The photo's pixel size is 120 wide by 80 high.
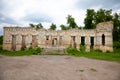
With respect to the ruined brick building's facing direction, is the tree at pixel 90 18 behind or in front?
behind

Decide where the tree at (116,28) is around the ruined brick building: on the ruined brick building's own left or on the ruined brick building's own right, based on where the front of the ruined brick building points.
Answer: on the ruined brick building's own left

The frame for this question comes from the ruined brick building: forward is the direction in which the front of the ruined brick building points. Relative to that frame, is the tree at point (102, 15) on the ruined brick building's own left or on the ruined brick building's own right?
on the ruined brick building's own left

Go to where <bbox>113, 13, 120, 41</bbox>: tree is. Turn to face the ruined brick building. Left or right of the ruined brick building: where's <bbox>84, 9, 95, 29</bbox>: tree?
right

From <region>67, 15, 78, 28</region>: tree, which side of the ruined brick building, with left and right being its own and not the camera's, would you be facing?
back

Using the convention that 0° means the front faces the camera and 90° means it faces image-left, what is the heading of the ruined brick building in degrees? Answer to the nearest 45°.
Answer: approximately 0°
